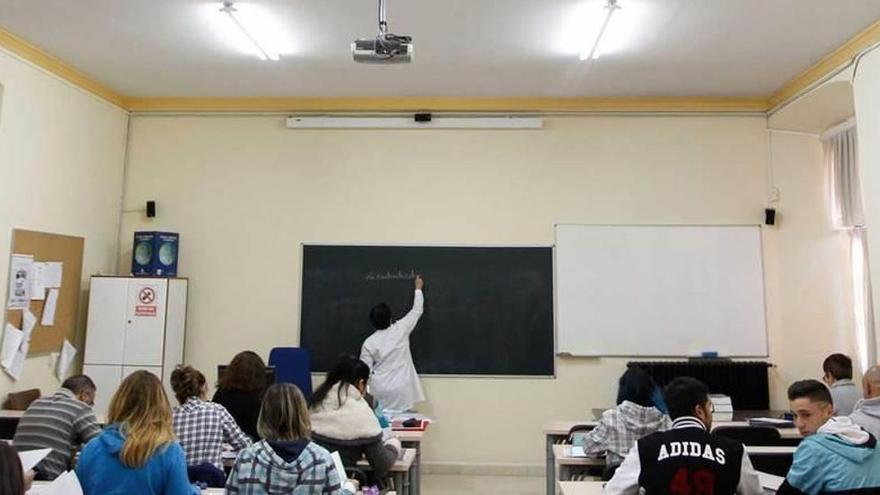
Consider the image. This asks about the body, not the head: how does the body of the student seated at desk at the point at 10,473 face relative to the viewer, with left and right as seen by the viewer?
facing away from the viewer and to the right of the viewer

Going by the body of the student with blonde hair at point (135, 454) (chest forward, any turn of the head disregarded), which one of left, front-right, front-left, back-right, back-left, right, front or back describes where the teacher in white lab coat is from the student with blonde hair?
front-right

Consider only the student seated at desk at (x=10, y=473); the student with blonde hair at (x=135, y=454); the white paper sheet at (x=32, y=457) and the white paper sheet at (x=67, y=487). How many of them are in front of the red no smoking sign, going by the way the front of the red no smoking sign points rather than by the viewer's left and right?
4

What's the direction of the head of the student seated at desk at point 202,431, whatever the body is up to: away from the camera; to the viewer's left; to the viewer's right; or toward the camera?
away from the camera

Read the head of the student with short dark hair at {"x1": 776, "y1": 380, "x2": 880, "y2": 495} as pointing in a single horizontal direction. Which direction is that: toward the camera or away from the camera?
toward the camera

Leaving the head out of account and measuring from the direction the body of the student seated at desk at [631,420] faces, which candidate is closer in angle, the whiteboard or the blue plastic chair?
the whiteboard

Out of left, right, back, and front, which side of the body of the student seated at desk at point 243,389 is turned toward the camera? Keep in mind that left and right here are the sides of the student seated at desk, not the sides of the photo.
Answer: back

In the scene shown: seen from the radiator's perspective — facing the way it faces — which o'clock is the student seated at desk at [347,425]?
The student seated at desk is roughly at 1 o'clock from the radiator.

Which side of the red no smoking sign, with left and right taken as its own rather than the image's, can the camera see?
front

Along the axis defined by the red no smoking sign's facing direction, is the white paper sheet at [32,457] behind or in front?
in front

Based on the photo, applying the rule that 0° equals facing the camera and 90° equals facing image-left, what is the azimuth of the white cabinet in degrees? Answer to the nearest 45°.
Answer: approximately 0°

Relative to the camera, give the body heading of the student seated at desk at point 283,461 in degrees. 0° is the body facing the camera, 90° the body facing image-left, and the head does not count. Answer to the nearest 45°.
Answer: approximately 180°

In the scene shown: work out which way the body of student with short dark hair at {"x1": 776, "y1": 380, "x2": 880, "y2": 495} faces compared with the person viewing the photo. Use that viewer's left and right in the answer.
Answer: facing away from the viewer and to the left of the viewer

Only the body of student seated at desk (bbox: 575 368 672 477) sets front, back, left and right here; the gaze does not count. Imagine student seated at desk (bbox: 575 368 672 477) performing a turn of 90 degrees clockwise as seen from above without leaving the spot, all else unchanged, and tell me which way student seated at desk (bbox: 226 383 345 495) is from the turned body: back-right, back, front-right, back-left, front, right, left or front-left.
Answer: back-right

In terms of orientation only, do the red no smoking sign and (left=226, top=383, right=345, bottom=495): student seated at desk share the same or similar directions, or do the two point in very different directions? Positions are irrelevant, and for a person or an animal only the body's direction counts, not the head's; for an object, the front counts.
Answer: very different directions

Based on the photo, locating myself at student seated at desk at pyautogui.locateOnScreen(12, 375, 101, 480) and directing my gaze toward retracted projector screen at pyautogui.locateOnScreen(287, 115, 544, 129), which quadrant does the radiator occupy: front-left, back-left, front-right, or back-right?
front-right

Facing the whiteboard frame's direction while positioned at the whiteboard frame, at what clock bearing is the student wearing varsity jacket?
The student wearing varsity jacket is roughly at 12 o'clock from the whiteboard frame.

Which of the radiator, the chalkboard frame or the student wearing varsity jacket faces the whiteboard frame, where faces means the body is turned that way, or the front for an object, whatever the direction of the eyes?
the student wearing varsity jacket

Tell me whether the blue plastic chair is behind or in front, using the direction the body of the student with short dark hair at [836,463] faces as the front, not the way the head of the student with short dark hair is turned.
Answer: in front

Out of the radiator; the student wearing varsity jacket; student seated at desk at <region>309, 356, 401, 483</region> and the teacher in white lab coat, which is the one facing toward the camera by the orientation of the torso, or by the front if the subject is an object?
the radiator

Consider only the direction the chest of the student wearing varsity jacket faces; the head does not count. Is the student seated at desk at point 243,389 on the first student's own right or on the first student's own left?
on the first student's own left

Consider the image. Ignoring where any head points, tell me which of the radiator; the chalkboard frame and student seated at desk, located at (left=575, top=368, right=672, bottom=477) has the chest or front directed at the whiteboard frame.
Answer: the student seated at desk
